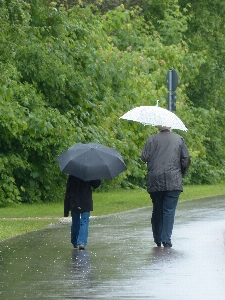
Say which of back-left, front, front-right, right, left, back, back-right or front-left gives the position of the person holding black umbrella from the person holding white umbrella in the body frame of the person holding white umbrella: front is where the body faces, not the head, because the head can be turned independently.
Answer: left

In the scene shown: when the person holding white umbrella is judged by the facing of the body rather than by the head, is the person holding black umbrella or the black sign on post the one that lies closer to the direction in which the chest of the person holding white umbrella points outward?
the black sign on post

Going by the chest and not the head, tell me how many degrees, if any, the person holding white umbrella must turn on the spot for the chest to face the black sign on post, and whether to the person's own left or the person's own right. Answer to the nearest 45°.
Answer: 0° — they already face it

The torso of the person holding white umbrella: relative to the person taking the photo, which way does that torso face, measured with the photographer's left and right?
facing away from the viewer
